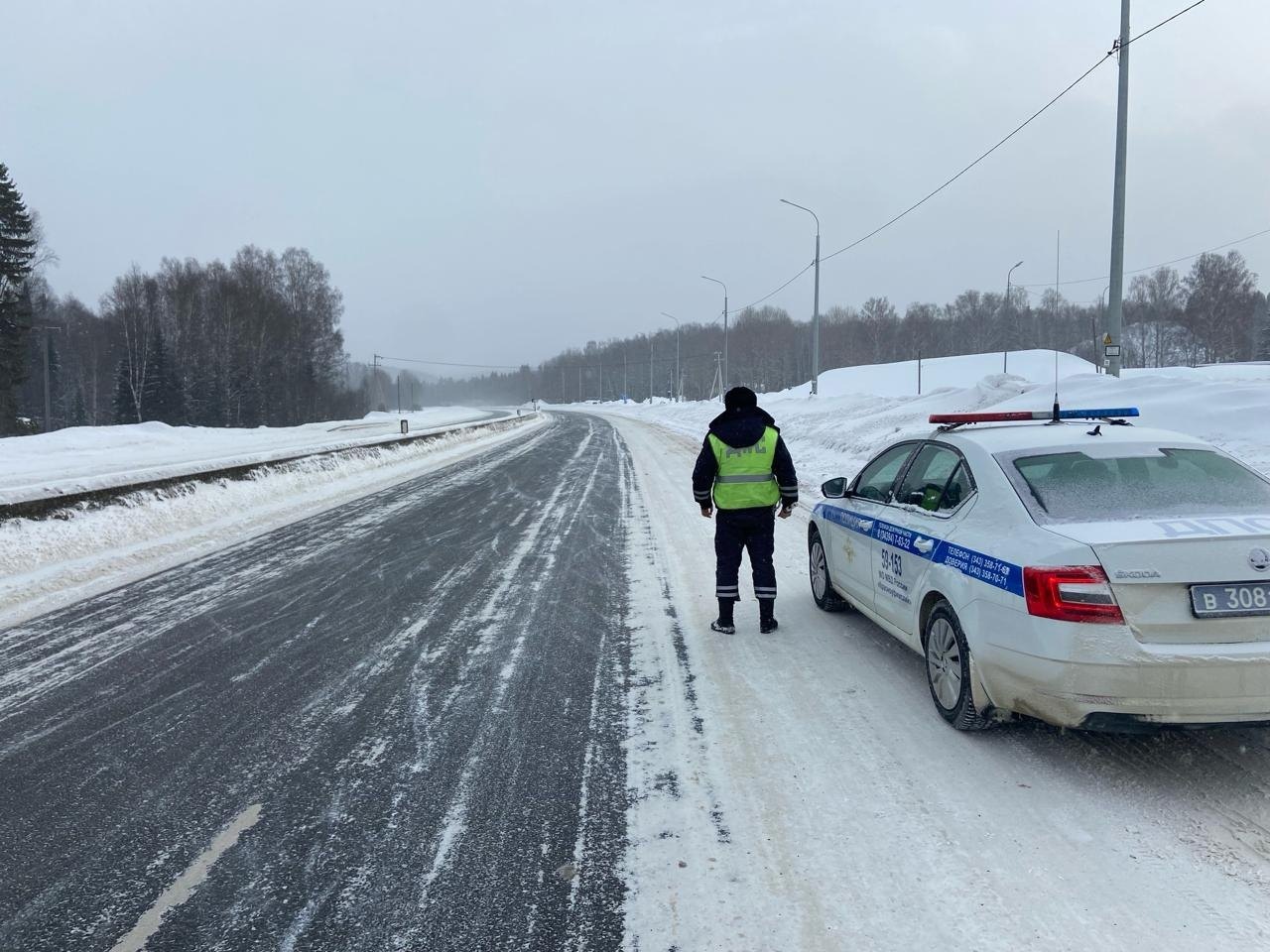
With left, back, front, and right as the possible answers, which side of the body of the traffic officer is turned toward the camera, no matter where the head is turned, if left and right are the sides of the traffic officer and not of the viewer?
back

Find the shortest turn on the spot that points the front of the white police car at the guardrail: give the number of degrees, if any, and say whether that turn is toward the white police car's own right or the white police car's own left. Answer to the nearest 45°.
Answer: approximately 45° to the white police car's own left

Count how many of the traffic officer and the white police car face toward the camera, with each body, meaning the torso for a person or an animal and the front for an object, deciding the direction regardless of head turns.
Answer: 0

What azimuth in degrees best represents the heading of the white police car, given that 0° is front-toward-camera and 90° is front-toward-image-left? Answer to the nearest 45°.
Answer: approximately 135°

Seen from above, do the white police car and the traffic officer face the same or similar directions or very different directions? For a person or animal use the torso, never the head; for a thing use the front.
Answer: same or similar directions

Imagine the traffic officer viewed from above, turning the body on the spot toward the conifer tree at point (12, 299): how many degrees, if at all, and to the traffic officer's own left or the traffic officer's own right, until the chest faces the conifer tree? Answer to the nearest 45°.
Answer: approximately 45° to the traffic officer's own left

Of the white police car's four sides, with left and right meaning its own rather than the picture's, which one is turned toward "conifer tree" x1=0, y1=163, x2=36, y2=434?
front

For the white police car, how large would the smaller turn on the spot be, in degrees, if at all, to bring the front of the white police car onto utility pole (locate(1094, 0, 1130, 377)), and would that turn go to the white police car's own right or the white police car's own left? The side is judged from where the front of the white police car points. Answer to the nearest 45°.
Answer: approximately 45° to the white police car's own right

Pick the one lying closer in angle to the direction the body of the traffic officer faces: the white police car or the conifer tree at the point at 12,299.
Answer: the conifer tree

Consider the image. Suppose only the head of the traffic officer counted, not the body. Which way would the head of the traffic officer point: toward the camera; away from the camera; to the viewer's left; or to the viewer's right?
away from the camera
